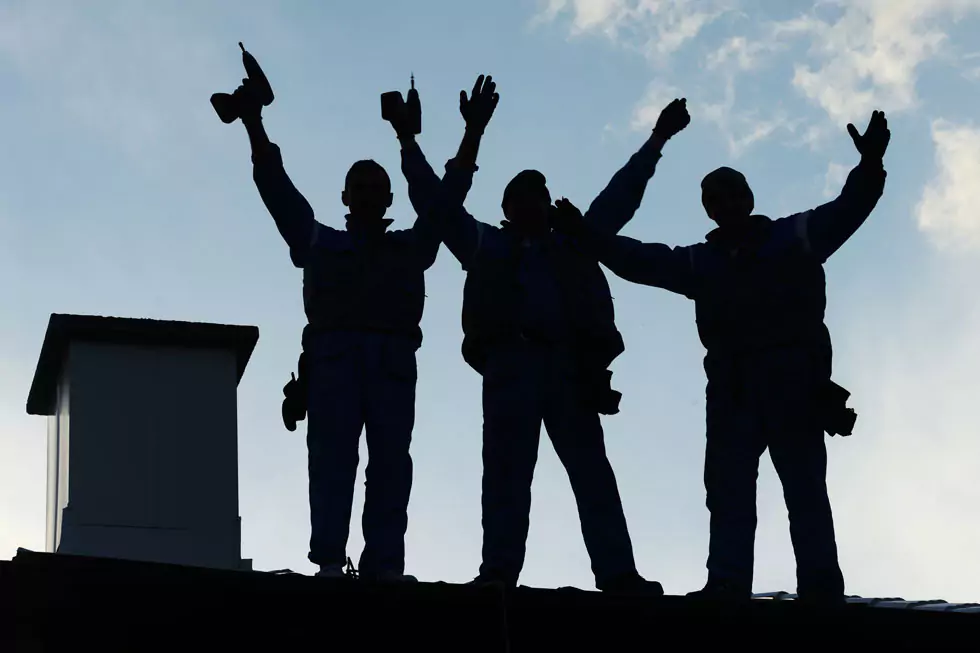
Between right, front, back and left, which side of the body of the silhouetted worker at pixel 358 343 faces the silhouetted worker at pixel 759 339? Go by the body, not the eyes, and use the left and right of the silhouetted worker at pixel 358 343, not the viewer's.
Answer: left

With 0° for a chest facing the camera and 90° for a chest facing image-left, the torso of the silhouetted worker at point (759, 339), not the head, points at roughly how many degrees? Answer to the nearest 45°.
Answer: approximately 0°

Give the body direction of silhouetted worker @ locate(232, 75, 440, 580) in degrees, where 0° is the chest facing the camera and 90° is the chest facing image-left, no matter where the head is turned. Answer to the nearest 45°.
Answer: approximately 0°

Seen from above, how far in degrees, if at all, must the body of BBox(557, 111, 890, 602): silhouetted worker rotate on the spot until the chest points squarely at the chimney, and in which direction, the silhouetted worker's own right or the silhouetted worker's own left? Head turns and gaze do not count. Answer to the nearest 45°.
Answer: approximately 135° to the silhouetted worker's own right

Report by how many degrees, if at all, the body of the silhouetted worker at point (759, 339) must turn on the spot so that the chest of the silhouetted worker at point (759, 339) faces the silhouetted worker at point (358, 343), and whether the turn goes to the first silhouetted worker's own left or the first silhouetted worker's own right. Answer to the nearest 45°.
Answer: approximately 90° to the first silhouetted worker's own right

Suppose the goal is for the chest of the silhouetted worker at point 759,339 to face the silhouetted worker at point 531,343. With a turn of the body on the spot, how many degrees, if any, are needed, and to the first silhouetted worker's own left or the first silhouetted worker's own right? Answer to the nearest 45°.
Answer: approximately 90° to the first silhouetted worker's own right
